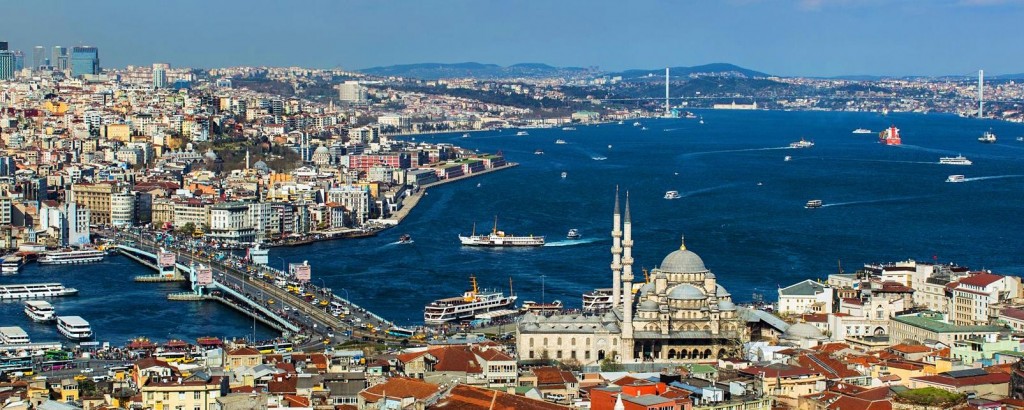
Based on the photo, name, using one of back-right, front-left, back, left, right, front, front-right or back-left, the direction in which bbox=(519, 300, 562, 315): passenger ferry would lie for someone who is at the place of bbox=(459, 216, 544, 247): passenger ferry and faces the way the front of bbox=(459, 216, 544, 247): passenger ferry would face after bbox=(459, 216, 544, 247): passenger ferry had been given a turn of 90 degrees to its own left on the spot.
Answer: front

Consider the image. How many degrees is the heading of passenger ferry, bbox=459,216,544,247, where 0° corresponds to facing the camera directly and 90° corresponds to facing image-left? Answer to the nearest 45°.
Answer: approximately 90°

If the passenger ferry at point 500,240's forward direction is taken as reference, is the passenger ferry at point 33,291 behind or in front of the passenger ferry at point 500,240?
in front
